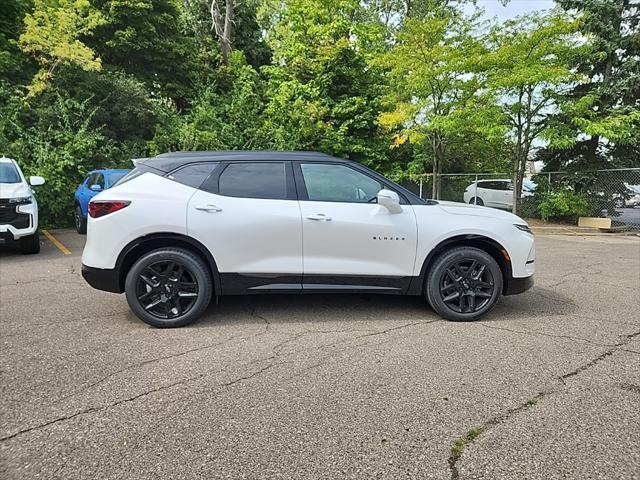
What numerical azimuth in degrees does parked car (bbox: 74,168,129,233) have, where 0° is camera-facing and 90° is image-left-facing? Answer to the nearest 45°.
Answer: approximately 315°

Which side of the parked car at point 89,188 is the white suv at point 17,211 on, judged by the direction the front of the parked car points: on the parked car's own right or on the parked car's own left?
on the parked car's own right

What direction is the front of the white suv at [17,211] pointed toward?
toward the camera

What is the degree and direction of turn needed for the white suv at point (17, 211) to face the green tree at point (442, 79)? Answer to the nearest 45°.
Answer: approximately 90° to its left

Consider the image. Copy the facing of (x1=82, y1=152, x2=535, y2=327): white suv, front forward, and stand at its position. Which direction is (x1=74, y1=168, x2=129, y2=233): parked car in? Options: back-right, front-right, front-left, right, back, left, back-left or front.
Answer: back-left

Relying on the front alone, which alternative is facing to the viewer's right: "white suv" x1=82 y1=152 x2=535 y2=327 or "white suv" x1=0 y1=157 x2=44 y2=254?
"white suv" x1=82 y1=152 x2=535 y2=327

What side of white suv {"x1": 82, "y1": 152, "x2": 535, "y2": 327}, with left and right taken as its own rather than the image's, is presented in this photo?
right

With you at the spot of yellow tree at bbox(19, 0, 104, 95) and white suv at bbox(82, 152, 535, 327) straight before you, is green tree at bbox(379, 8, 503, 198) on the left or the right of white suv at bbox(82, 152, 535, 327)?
left

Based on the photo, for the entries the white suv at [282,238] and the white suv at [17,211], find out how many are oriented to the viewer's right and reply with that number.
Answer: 1

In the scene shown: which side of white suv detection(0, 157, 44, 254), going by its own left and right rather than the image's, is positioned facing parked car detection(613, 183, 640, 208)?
left
